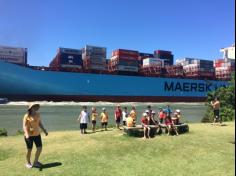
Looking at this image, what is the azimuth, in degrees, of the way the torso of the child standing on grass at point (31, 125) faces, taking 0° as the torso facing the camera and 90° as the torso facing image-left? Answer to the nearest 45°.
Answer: approximately 315°
